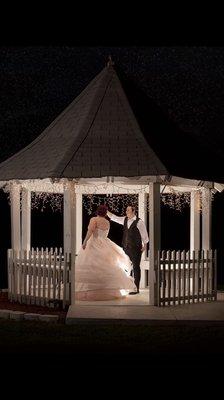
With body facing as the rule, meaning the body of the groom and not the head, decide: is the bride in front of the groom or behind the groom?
in front

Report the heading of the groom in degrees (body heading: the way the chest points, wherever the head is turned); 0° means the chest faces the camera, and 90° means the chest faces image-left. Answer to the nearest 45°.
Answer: approximately 45°
